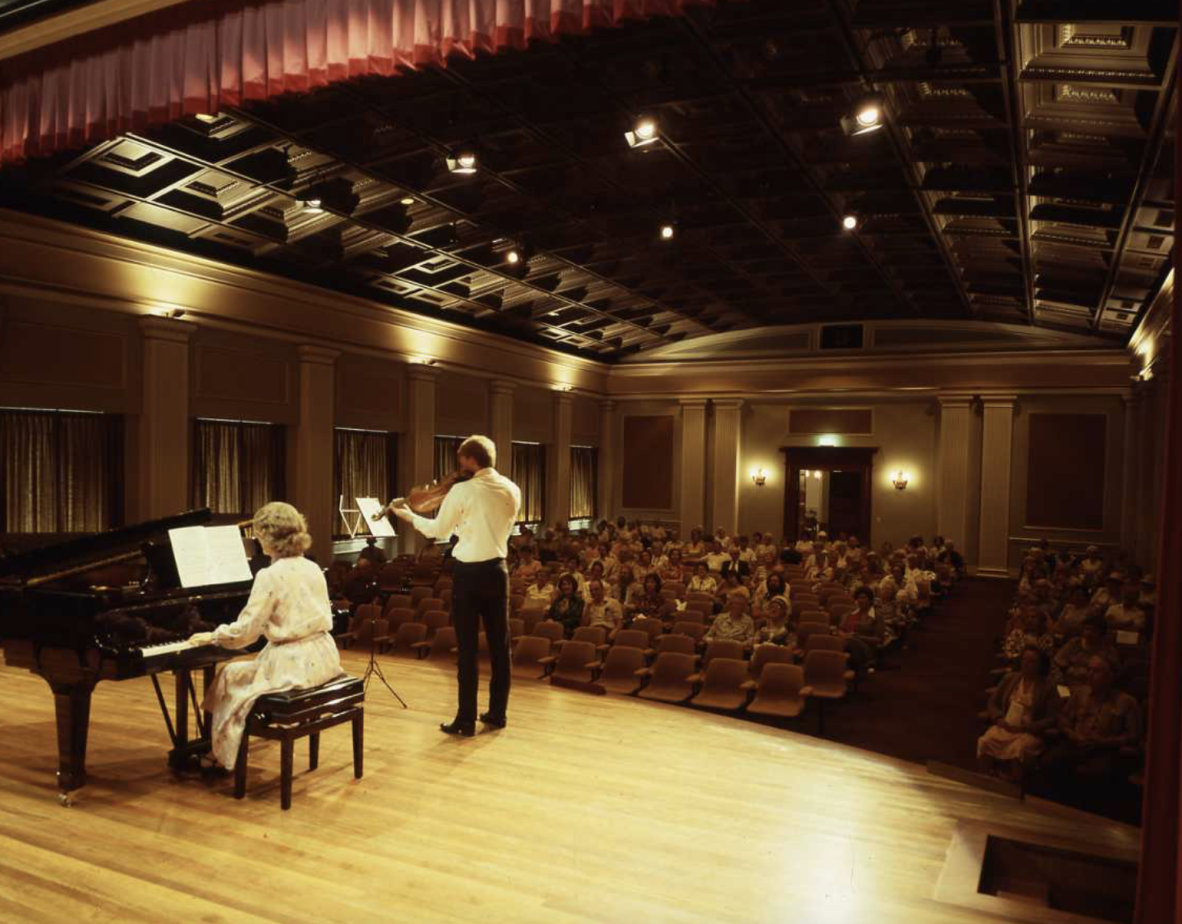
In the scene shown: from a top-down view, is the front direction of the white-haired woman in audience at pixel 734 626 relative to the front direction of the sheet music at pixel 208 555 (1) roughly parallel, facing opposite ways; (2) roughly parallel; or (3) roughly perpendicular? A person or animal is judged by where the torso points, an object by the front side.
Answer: roughly perpendicular

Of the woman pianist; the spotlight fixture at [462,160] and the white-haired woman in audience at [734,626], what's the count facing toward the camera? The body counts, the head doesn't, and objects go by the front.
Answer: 2

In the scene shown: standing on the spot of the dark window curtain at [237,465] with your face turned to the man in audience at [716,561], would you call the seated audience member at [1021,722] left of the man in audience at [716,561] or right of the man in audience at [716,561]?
right

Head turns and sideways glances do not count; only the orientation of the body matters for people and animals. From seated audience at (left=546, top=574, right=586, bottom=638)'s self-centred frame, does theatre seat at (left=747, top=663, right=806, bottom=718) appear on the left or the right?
on their left

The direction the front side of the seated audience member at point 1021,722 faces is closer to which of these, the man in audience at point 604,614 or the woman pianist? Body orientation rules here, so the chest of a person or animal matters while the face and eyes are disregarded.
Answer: the woman pianist

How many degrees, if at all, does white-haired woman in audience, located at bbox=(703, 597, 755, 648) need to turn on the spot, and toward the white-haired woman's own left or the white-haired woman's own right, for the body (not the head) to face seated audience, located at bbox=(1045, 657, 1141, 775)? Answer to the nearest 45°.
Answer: approximately 45° to the white-haired woman's own left

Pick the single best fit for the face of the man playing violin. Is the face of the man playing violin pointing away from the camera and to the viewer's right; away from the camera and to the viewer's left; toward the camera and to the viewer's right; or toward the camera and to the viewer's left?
away from the camera and to the viewer's left

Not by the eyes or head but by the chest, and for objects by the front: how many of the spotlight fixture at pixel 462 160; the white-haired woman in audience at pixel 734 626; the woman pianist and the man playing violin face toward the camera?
2

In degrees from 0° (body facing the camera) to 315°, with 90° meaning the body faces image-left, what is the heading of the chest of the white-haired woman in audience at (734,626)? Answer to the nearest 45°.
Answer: approximately 0°
